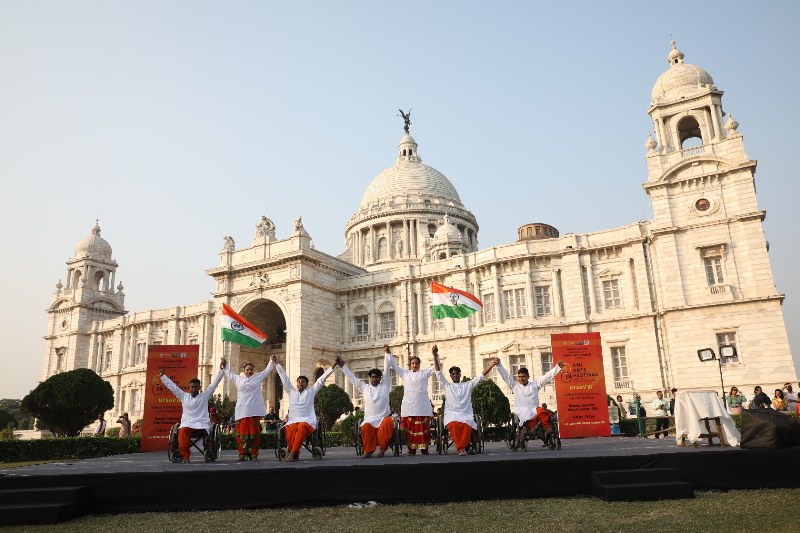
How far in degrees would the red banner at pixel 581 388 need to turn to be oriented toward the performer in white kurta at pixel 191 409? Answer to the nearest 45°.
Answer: approximately 45° to its right

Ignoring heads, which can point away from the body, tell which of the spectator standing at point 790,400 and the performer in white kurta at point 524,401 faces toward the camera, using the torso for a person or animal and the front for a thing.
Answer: the performer in white kurta

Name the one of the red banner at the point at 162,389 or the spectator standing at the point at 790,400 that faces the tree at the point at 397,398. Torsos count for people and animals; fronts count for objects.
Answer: the spectator standing

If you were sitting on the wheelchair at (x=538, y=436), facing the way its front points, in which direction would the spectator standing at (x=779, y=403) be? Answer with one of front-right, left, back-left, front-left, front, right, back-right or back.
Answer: back-left

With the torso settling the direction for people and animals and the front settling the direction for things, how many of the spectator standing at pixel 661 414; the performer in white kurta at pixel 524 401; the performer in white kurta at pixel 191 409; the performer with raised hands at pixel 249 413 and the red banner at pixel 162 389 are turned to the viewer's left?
0

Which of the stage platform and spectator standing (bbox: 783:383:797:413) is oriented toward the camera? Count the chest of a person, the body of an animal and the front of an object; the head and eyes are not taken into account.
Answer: the stage platform

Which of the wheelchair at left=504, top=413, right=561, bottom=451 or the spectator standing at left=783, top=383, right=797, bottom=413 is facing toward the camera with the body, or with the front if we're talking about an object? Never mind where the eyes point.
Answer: the wheelchair

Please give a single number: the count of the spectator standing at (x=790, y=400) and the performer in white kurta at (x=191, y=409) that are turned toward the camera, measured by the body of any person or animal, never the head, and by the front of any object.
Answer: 1

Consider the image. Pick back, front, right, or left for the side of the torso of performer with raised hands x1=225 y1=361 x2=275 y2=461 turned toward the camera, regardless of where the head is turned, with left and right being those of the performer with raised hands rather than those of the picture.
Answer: front

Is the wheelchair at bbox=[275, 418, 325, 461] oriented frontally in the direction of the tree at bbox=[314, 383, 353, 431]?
no

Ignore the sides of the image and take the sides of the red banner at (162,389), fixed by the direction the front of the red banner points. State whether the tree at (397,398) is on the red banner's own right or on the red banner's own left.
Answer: on the red banner's own left

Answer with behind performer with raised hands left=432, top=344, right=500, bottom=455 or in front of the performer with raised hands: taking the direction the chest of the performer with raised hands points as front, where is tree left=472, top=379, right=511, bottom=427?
behind

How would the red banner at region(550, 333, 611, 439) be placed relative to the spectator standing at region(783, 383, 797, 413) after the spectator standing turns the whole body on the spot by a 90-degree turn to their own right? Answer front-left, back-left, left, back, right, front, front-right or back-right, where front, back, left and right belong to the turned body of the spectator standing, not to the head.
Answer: back-left

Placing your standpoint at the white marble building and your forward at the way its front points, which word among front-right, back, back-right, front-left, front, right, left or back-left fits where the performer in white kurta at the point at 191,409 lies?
front

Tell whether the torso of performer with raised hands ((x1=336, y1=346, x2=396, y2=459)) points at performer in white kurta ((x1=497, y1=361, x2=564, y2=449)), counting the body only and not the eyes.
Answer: no

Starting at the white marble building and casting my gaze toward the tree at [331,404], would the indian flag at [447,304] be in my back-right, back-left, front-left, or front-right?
front-left

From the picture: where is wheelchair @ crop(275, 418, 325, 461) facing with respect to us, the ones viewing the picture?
facing the viewer
